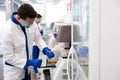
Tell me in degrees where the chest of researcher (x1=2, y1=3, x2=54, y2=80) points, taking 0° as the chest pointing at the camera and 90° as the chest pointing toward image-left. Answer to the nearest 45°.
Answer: approximately 315°
